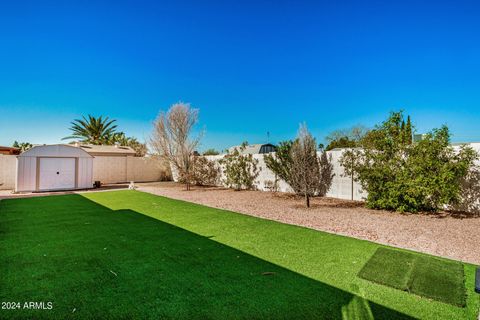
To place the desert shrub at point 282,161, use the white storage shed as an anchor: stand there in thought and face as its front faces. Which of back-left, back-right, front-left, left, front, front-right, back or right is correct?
front-left

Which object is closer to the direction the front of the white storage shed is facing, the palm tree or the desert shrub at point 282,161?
the desert shrub

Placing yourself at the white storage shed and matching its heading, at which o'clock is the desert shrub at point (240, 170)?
The desert shrub is roughly at 10 o'clock from the white storage shed.

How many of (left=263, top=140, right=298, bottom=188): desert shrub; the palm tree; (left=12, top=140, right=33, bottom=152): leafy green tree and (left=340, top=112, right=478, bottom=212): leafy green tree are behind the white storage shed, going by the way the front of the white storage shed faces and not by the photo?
2

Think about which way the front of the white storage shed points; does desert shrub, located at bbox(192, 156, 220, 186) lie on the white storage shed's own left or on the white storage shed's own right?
on the white storage shed's own left

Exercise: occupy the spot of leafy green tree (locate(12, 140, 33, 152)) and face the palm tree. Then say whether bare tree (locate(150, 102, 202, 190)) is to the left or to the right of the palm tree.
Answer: right

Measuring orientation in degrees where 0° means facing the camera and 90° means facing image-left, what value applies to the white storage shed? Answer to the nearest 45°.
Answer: approximately 0°

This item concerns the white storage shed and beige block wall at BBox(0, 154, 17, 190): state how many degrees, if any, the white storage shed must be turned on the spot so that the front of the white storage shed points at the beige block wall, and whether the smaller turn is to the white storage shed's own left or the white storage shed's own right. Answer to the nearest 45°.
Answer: approximately 135° to the white storage shed's own right

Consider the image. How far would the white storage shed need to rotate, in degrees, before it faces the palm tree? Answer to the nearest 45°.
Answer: approximately 180°

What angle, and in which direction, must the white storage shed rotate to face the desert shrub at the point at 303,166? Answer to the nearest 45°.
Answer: approximately 45° to its left

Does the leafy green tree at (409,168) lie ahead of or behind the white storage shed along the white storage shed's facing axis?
ahead

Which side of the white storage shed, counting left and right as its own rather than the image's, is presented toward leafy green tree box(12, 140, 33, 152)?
back
